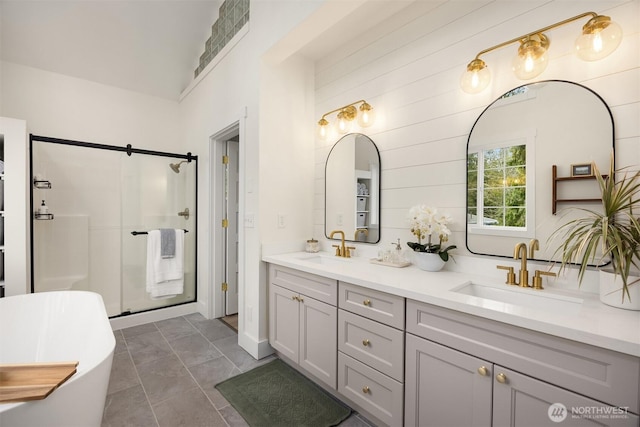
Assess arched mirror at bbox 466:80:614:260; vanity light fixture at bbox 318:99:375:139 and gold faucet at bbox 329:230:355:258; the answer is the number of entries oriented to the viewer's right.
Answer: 0

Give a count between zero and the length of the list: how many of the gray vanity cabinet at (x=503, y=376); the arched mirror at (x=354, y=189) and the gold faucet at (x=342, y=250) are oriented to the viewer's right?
0

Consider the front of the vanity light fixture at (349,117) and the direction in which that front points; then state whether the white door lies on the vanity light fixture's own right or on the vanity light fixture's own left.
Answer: on the vanity light fixture's own right

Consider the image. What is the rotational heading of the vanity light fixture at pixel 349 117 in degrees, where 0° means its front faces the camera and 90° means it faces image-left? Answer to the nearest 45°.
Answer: approximately 45°

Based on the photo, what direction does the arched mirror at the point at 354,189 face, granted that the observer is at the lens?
facing the viewer and to the left of the viewer

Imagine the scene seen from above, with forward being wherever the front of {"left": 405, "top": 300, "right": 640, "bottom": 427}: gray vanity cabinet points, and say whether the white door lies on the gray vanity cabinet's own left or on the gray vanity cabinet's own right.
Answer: on the gray vanity cabinet's own right

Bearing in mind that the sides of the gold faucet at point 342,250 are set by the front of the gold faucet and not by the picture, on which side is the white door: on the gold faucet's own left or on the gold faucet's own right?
on the gold faucet's own right

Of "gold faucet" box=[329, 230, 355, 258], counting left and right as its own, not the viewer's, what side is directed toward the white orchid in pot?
left

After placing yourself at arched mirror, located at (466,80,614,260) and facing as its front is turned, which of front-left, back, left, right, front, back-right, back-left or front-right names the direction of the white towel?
front-right

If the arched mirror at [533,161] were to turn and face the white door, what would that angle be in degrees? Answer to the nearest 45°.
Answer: approximately 45° to its right

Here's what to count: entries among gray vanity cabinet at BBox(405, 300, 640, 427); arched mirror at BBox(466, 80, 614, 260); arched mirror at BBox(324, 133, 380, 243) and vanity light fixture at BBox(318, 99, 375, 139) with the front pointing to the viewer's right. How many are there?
0

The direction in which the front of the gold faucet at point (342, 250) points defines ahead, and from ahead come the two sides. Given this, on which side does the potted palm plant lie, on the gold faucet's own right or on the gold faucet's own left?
on the gold faucet's own left

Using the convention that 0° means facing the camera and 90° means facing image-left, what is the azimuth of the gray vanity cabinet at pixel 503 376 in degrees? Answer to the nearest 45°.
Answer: approximately 45°

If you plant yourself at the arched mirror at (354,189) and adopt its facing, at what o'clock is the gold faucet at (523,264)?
The gold faucet is roughly at 9 o'clock from the arched mirror.

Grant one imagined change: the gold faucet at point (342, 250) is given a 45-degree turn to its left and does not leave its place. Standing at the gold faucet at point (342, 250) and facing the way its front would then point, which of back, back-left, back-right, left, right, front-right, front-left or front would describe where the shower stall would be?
right
